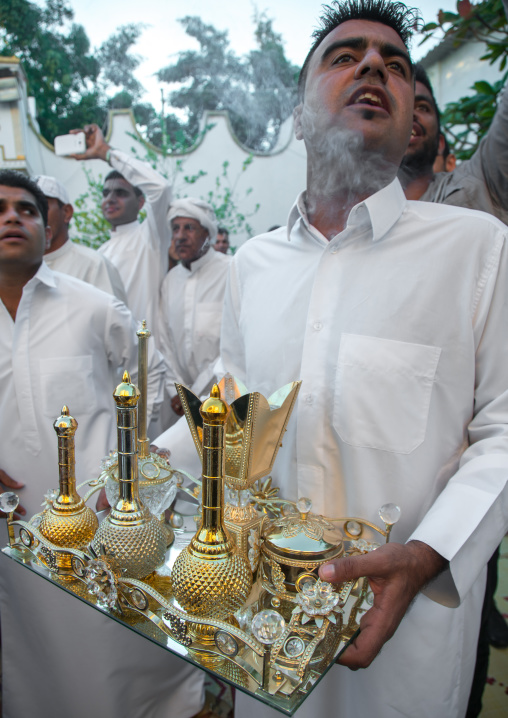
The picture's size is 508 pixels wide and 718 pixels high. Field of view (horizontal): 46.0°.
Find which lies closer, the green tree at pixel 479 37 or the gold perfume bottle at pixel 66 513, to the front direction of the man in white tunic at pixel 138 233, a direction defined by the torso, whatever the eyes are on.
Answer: the gold perfume bottle

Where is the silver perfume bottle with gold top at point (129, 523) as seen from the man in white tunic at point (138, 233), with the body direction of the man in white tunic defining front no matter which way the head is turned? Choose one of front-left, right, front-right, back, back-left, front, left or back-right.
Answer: front-left

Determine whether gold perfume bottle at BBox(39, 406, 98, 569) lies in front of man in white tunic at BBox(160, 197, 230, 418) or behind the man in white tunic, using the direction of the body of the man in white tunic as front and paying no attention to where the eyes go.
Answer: in front

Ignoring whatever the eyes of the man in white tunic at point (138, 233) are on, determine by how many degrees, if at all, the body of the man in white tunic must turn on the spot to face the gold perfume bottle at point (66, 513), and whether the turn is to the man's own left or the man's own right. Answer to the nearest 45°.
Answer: approximately 45° to the man's own left

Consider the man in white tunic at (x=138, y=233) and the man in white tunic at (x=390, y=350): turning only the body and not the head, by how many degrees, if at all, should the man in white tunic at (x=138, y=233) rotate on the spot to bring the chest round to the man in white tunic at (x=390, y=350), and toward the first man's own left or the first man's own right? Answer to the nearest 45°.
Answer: approximately 45° to the first man's own left

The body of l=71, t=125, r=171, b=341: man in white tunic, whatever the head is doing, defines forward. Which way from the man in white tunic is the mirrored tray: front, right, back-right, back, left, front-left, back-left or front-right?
front-left

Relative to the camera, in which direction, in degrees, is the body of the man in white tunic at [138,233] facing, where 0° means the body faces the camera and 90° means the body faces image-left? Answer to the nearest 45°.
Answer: approximately 45°
